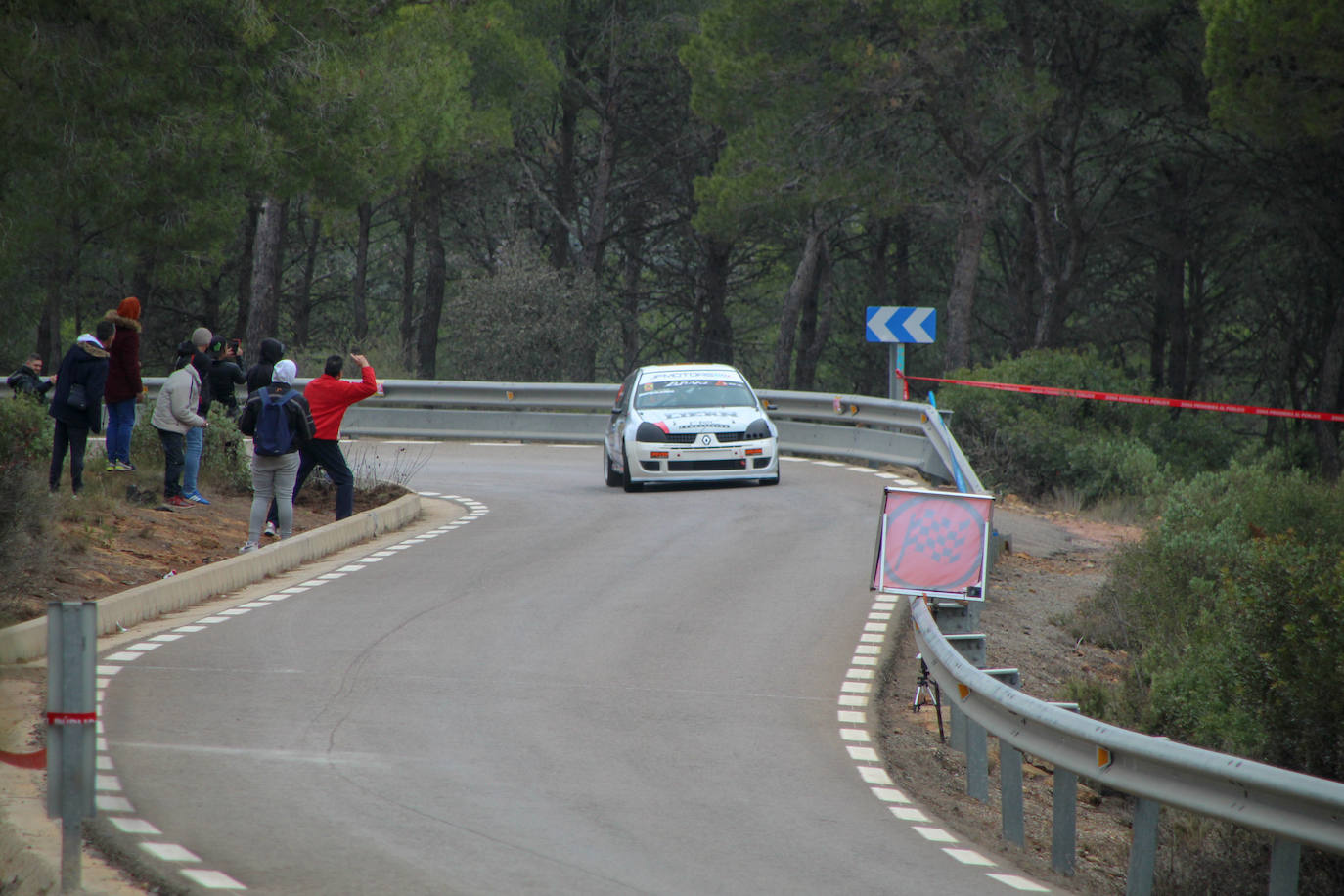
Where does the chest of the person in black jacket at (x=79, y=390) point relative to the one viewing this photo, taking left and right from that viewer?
facing away from the viewer and to the right of the viewer

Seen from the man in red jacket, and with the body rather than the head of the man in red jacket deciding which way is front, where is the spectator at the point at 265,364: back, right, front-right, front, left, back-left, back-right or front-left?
left

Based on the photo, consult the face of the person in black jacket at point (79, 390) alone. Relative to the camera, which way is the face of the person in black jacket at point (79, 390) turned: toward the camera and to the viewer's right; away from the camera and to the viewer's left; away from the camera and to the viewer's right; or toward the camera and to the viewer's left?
away from the camera and to the viewer's right

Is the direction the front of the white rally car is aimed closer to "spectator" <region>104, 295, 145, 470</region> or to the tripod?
the tripod

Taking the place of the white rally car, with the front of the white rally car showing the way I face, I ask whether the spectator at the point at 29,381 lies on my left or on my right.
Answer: on my right

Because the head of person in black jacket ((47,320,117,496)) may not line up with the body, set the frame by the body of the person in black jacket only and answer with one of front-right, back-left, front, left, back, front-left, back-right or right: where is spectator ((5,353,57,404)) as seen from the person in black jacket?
front-left

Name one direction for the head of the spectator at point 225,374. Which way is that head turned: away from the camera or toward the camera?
away from the camera

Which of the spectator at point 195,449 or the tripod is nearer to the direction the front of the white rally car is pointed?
the tripod

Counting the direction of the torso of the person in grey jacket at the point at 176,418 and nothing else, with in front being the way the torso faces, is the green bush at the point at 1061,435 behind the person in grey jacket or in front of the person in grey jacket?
in front

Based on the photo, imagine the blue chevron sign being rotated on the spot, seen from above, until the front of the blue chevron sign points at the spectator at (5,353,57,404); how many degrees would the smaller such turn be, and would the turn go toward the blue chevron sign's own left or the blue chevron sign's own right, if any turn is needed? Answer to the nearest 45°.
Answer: approximately 90° to the blue chevron sign's own right

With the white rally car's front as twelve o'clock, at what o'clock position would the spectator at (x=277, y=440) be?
The spectator is roughly at 1 o'clock from the white rally car.

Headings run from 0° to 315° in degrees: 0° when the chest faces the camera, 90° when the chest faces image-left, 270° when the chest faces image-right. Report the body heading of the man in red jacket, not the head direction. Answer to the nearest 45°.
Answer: approximately 225°

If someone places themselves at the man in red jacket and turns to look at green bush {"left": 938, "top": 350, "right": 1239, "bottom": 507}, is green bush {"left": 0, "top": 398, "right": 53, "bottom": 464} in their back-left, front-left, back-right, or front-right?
back-left

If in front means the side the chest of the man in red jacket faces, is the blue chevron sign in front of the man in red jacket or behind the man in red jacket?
in front

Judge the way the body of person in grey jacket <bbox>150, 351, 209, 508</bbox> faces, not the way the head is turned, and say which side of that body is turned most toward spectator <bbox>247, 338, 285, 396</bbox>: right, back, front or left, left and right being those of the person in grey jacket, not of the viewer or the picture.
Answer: front
